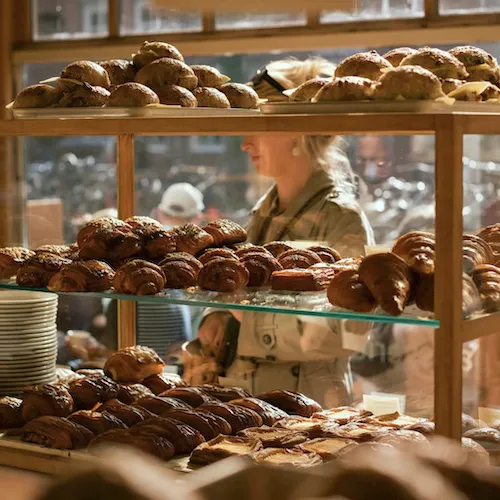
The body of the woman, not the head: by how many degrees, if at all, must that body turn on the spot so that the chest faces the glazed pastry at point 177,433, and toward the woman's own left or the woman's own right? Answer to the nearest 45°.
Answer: approximately 45° to the woman's own left

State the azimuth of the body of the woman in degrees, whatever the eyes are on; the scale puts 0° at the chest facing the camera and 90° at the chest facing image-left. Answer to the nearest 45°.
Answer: approximately 45°

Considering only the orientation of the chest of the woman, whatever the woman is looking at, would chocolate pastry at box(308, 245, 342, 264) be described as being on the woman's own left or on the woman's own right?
on the woman's own left

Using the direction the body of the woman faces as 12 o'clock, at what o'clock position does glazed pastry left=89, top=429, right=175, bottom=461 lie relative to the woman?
The glazed pastry is roughly at 11 o'clock from the woman.

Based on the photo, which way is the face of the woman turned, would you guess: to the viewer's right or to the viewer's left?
to the viewer's left

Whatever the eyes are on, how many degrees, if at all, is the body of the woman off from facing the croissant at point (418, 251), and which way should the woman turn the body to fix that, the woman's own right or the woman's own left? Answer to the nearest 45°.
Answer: approximately 135° to the woman's own left
